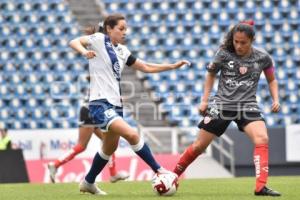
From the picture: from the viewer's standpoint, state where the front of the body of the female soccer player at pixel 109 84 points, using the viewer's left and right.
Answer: facing the viewer and to the right of the viewer

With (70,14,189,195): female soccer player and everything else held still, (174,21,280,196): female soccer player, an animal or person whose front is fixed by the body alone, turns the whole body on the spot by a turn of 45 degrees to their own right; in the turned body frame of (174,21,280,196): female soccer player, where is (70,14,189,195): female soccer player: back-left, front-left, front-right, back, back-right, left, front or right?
front-right

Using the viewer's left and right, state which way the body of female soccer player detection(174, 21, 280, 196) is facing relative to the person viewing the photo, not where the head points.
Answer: facing the viewer
